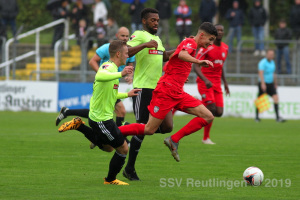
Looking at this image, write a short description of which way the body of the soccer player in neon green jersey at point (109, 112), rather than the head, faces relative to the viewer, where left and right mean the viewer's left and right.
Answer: facing to the right of the viewer

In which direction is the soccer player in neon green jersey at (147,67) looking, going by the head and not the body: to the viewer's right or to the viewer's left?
to the viewer's right

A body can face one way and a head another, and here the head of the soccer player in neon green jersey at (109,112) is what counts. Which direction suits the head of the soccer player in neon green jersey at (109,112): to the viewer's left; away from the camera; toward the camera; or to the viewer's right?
to the viewer's right

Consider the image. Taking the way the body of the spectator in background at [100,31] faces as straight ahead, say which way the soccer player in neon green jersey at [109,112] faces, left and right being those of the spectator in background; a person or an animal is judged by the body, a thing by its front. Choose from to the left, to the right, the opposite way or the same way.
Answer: to the left

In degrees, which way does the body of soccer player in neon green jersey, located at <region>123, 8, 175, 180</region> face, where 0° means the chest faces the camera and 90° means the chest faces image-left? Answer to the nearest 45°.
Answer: approximately 315°

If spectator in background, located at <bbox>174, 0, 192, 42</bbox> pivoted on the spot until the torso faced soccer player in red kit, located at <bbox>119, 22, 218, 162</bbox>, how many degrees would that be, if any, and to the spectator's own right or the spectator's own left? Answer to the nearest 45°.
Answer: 0° — they already face them
